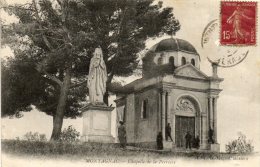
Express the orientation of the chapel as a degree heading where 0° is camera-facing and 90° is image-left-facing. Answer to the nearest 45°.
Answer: approximately 315°

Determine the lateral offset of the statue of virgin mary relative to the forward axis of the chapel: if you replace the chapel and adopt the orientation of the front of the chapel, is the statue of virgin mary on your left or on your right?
on your right

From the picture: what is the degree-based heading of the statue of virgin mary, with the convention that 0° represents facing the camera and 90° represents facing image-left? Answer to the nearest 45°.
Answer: approximately 315°

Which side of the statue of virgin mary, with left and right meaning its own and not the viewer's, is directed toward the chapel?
left
